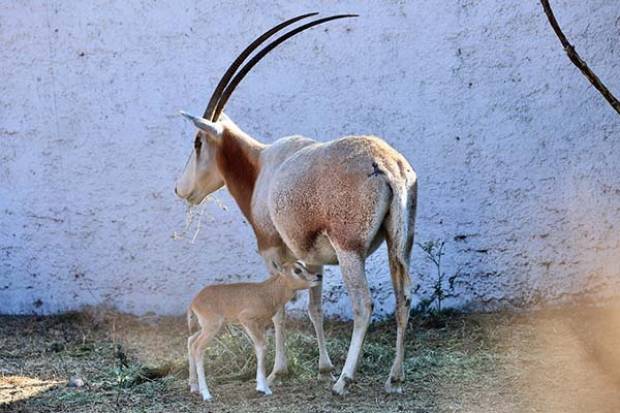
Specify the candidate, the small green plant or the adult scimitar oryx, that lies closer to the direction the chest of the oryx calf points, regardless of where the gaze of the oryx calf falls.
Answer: the adult scimitar oryx

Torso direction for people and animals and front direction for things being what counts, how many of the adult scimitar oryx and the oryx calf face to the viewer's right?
1

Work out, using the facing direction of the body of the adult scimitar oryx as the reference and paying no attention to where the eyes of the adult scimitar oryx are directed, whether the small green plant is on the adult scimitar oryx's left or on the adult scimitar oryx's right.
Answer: on the adult scimitar oryx's right

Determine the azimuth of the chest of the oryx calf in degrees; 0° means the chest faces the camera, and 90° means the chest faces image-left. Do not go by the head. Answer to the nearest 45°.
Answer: approximately 270°

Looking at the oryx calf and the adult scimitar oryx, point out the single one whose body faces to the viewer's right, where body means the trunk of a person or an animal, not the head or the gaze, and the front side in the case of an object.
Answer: the oryx calf

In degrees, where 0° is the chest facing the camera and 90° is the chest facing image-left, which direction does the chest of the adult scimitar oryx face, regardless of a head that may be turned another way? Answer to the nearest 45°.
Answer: approximately 135°
